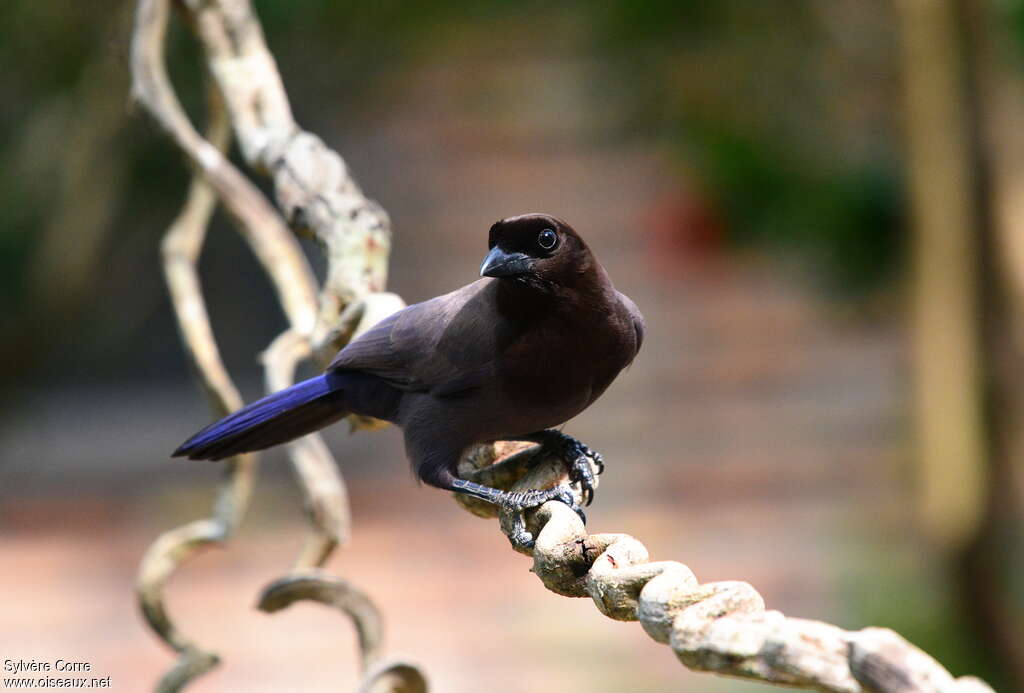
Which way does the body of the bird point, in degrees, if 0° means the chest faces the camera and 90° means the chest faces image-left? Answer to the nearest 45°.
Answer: approximately 315°
